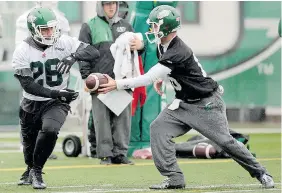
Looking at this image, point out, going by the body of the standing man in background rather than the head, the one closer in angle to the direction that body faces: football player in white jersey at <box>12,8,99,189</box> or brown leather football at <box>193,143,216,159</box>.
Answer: the football player in white jersey

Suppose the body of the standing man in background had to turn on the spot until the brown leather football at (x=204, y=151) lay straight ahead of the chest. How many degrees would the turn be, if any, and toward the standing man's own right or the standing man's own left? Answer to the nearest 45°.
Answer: approximately 90° to the standing man's own left

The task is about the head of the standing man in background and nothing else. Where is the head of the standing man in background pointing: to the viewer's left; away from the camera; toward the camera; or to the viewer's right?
toward the camera

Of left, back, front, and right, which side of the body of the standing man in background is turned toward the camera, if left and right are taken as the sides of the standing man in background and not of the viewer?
front

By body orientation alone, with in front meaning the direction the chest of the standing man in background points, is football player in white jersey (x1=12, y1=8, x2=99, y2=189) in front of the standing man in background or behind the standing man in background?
in front
